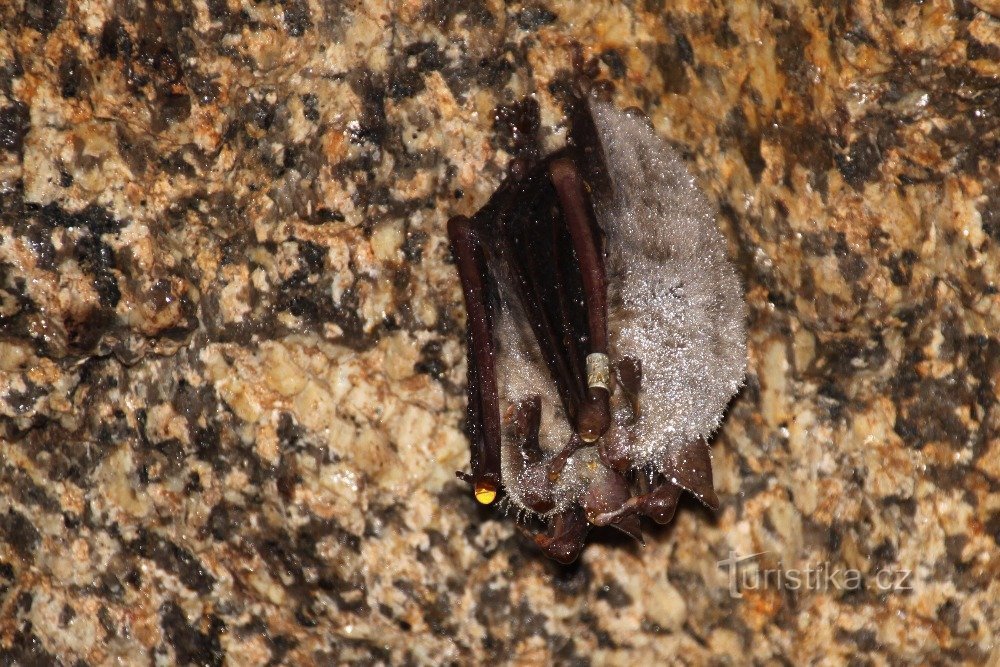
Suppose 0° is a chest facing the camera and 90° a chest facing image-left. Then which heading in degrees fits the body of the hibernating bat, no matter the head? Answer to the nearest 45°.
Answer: approximately 45°
